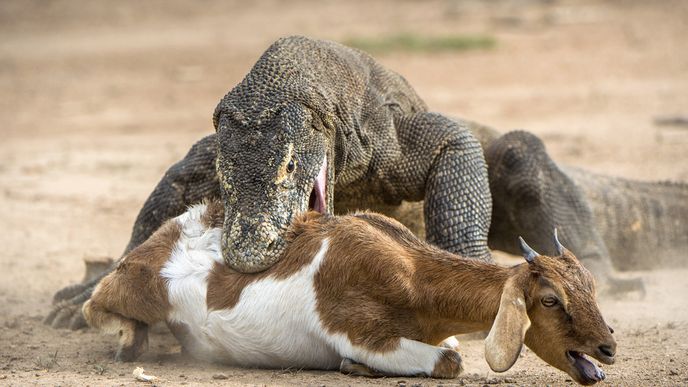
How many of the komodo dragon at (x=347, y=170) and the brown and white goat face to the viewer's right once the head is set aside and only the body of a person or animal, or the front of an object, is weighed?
1

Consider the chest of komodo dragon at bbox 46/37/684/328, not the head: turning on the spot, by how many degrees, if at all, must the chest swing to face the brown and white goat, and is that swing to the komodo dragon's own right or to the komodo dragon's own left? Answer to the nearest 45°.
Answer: approximately 45° to the komodo dragon's own left

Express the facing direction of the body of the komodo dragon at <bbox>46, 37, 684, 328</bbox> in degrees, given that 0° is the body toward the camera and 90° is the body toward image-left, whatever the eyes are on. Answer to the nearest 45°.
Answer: approximately 45°

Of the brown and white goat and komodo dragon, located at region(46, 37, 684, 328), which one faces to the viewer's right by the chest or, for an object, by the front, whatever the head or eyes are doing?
the brown and white goat

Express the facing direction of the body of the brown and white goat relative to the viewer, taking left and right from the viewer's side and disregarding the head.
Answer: facing to the right of the viewer

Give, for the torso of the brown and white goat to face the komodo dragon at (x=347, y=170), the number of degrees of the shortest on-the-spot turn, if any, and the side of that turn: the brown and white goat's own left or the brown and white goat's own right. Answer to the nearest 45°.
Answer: approximately 90° to the brown and white goat's own left
